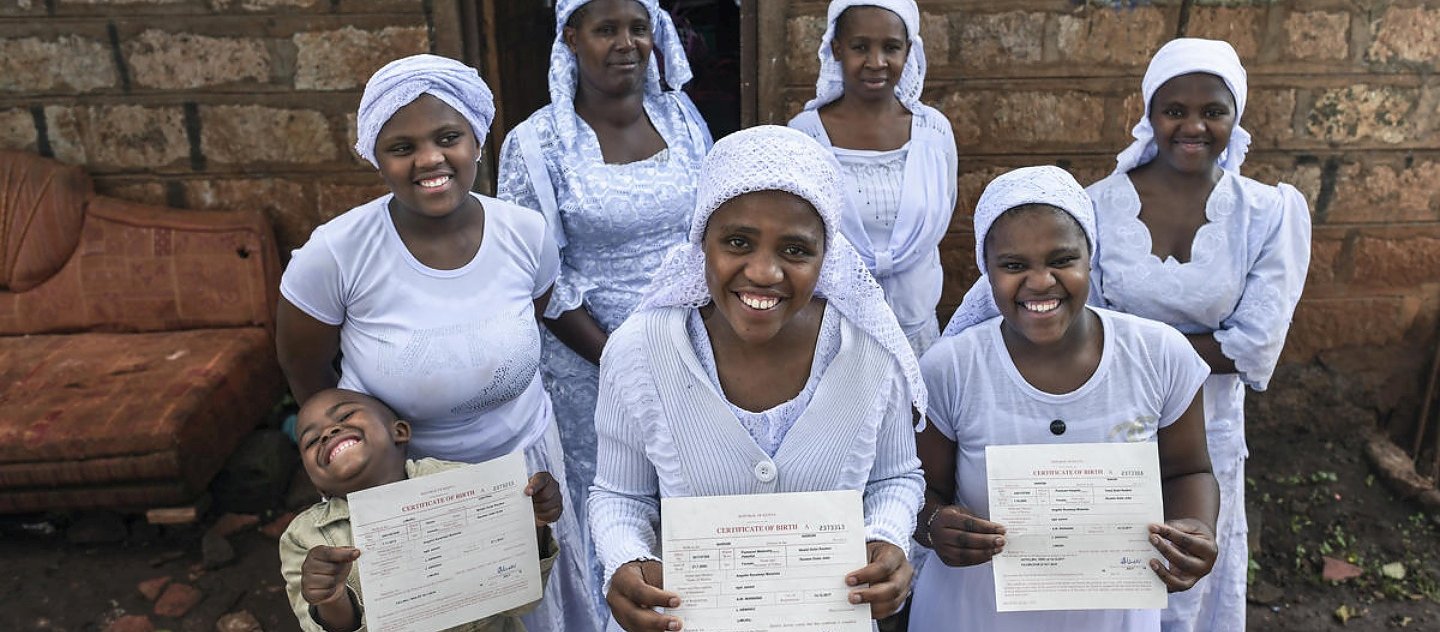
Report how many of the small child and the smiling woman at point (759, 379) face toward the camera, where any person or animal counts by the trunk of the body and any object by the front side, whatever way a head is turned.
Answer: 2

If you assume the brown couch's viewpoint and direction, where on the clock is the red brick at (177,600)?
The red brick is roughly at 12 o'clock from the brown couch.

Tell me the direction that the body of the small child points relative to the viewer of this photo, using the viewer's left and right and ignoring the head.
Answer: facing the viewer

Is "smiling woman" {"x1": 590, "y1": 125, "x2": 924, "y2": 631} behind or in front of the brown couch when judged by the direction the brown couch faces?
in front

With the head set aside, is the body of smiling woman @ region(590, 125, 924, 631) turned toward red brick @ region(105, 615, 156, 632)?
no

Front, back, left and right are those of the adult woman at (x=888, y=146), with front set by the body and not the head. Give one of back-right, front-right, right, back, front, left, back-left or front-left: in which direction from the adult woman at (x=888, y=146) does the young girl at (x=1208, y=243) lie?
front-left

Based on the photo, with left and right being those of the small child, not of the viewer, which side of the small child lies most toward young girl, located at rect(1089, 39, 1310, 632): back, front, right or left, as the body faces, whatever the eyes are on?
left

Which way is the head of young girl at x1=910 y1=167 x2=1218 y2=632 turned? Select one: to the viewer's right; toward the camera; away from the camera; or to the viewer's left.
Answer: toward the camera

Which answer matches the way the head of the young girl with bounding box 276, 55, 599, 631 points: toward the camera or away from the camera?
toward the camera

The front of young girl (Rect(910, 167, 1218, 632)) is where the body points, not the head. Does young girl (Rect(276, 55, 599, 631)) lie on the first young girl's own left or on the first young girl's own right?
on the first young girl's own right

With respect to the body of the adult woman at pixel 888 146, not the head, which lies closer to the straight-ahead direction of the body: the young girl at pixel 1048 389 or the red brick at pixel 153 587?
the young girl

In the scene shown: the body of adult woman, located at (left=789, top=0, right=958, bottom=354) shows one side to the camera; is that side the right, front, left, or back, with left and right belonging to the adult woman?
front

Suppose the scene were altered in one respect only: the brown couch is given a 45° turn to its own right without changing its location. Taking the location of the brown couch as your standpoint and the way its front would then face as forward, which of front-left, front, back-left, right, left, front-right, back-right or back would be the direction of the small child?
front-left

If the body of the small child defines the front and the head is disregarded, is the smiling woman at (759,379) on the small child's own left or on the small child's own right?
on the small child's own left

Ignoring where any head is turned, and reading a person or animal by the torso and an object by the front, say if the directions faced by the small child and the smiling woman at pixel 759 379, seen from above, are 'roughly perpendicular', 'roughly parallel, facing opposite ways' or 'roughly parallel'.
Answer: roughly parallel
